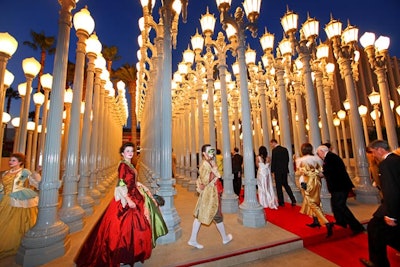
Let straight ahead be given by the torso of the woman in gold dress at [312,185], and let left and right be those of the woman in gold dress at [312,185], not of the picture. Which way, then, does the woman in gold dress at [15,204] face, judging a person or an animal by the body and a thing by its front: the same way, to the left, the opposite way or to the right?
the opposite way

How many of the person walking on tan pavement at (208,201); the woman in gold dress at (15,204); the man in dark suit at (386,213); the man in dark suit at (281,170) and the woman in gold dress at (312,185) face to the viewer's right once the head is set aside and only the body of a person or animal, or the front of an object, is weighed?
1

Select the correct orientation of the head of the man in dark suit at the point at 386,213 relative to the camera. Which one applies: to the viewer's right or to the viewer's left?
to the viewer's left

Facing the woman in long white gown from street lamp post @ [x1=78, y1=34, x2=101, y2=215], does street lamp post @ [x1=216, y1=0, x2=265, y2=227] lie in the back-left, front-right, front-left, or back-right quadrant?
front-right

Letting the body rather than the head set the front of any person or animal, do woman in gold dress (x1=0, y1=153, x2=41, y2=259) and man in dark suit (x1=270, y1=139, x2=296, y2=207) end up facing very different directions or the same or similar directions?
very different directions

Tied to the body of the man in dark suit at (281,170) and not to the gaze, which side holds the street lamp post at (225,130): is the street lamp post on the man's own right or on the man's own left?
on the man's own left

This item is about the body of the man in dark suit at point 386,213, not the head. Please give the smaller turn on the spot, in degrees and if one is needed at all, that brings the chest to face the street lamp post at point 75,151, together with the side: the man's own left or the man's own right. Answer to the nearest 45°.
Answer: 0° — they already face it

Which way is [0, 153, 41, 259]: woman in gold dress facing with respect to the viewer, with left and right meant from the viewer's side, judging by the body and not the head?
facing the viewer and to the left of the viewer

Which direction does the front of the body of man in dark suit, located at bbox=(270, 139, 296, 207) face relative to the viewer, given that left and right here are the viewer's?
facing away from the viewer and to the left of the viewer

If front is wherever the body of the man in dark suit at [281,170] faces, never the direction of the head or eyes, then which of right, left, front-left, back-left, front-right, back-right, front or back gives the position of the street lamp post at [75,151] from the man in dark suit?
left
